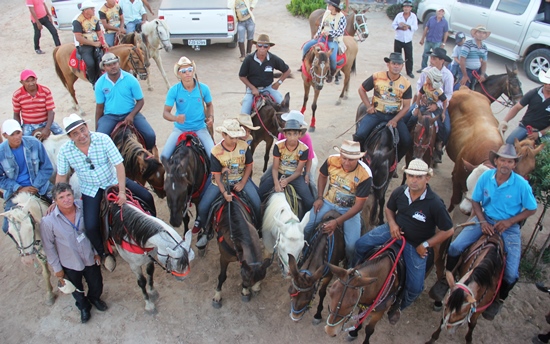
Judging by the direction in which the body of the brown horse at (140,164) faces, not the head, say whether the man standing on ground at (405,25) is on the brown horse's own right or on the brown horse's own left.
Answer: on the brown horse's own left

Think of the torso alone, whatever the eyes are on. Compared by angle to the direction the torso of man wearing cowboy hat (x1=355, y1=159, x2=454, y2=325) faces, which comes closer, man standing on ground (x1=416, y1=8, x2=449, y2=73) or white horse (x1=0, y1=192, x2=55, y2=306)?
the white horse

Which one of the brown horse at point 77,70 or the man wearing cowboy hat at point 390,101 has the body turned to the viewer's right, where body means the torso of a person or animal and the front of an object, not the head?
the brown horse

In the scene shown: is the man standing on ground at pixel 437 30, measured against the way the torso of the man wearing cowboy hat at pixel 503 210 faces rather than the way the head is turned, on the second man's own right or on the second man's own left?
on the second man's own right

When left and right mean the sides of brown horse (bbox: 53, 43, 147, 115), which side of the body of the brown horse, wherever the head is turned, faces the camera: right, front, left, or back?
right

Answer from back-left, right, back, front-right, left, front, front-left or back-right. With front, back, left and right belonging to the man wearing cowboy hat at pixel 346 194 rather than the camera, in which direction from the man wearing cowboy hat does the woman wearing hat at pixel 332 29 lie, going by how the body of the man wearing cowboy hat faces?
back-right

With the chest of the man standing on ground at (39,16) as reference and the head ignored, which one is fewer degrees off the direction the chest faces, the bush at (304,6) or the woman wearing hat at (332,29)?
the woman wearing hat

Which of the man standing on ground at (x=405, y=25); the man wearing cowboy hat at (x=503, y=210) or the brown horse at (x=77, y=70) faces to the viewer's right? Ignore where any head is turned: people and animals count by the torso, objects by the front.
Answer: the brown horse

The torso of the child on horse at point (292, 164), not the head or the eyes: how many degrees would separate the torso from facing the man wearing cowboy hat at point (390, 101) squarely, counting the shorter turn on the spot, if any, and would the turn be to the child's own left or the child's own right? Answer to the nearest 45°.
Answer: approximately 135° to the child's own left

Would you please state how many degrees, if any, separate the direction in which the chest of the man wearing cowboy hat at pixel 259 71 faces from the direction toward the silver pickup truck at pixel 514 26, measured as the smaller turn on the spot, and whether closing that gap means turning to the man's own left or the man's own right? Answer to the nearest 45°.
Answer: approximately 135° to the man's own left

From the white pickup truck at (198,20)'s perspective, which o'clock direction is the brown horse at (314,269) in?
The brown horse is roughly at 6 o'clock from the white pickup truck.

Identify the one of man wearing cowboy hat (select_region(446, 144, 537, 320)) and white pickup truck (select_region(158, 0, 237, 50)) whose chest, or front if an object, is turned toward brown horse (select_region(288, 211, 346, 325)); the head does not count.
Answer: the man wearing cowboy hat

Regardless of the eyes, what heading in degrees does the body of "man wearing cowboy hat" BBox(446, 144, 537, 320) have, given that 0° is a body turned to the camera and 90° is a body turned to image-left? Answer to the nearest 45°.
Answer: approximately 45°

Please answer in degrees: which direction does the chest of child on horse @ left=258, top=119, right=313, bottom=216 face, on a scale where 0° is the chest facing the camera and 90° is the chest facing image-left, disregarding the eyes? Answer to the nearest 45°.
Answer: approximately 0°
